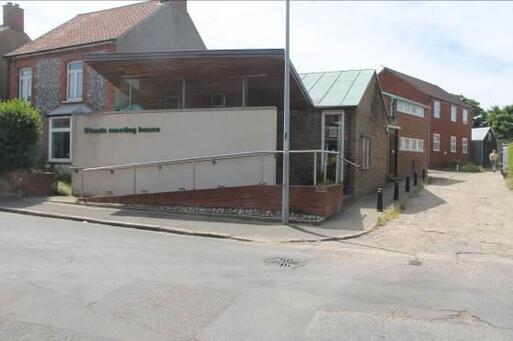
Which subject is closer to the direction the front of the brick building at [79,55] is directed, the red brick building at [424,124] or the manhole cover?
the manhole cover

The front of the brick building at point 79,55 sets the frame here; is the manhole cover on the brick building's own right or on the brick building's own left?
on the brick building's own left

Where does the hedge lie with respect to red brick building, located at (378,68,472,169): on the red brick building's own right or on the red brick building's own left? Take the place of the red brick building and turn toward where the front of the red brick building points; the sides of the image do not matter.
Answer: on the red brick building's own right

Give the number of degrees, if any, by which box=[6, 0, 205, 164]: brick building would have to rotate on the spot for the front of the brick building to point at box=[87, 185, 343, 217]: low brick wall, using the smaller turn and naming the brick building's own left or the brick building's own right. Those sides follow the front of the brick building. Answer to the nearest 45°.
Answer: approximately 45° to the brick building's own left

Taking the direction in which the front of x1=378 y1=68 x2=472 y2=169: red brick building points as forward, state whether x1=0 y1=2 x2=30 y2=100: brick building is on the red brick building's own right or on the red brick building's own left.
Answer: on the red brick building's own right

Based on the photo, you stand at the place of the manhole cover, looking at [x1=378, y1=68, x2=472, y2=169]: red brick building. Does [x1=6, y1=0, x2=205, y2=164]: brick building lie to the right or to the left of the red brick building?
left

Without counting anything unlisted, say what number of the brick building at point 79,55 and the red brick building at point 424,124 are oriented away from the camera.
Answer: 0

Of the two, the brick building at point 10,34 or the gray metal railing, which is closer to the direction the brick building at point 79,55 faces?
the gray metal railing

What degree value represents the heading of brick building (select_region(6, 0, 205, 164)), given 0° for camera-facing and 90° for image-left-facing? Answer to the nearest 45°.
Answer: approximately 45°
